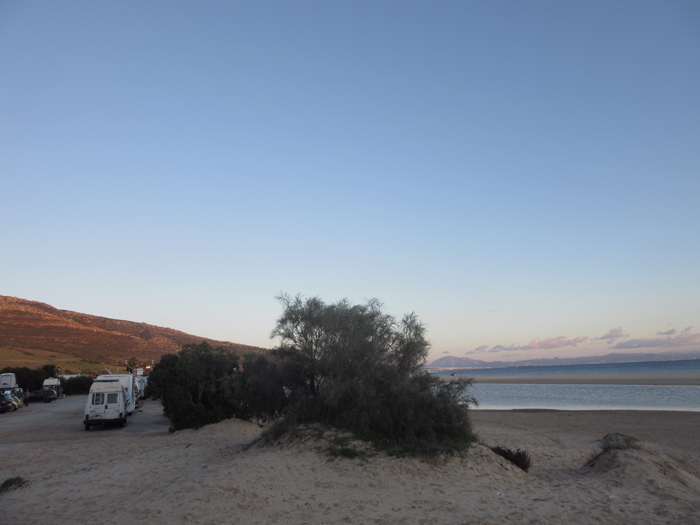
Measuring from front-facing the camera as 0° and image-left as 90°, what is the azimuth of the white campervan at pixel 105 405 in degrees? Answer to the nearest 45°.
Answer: approximately 180°

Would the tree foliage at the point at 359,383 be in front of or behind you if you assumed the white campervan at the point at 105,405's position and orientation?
behind

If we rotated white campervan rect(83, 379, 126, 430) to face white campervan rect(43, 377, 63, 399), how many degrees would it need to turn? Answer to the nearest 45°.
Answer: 0° — it already faces it

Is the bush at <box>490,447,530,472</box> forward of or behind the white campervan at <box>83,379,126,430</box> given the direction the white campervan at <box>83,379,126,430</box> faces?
behind

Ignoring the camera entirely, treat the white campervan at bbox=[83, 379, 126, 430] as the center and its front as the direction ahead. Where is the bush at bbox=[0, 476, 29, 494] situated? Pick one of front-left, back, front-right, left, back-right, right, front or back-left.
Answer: back

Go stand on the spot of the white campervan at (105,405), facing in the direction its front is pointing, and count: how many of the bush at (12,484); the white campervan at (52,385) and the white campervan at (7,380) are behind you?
1

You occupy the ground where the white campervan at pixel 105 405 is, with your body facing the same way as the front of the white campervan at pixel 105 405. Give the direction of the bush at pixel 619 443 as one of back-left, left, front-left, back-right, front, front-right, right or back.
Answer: back-right

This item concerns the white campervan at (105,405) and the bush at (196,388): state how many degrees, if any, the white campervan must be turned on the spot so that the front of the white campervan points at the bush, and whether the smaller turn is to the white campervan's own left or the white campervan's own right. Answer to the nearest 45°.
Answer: approximately 135° to the white campervan's own right

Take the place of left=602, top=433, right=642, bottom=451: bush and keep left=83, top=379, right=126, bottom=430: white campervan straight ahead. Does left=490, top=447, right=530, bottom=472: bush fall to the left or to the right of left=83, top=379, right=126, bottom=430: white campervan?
left

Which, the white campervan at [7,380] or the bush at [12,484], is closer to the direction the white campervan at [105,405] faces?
the white campervan

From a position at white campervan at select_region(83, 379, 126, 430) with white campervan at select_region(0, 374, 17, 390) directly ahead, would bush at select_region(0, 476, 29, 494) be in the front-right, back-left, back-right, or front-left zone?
back-left
